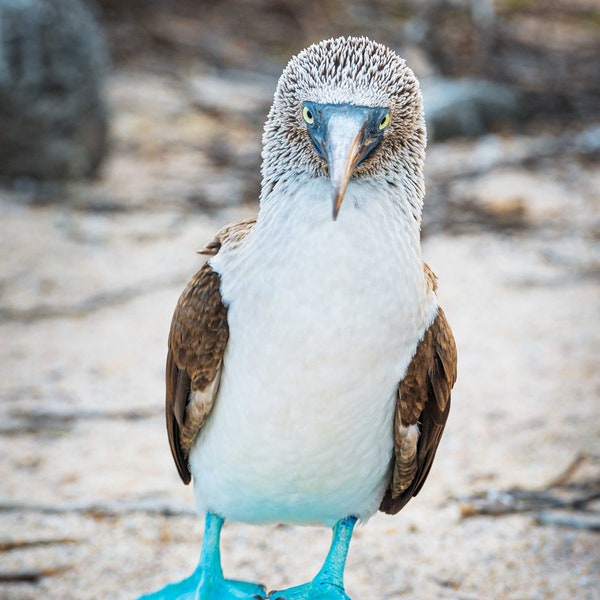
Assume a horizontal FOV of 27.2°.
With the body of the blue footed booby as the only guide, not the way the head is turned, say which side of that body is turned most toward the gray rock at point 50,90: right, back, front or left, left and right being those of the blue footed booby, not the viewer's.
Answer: back

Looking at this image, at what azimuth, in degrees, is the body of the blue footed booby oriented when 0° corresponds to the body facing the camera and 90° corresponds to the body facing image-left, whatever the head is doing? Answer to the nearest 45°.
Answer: approximately 0°

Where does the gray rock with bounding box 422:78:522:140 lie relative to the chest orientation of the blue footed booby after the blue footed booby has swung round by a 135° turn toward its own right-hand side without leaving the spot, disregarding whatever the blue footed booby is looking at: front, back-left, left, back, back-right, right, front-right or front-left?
front-right
